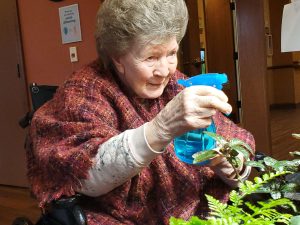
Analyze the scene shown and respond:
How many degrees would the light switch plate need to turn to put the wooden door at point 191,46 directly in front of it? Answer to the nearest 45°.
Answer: approximately 135° to its left

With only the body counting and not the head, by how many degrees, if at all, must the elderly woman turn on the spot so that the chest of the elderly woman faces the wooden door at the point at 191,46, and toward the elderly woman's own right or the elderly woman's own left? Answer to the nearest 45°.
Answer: approximately 135° to the elderly woman's own left

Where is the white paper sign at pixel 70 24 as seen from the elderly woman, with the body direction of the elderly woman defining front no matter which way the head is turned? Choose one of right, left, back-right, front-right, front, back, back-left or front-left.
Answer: back-left

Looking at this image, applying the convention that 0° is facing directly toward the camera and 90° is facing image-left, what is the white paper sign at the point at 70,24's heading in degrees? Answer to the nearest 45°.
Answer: approximately 0°

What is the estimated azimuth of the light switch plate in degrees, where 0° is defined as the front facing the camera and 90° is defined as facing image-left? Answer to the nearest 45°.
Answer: approximately 0°

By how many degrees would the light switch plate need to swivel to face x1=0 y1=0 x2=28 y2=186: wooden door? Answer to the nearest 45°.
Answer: approximately 135° to its right
